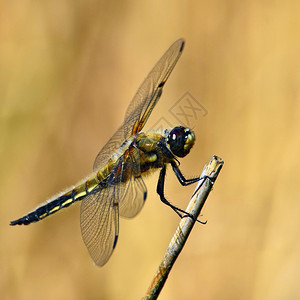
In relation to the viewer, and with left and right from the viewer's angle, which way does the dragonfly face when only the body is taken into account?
facing to the right of the viewer
